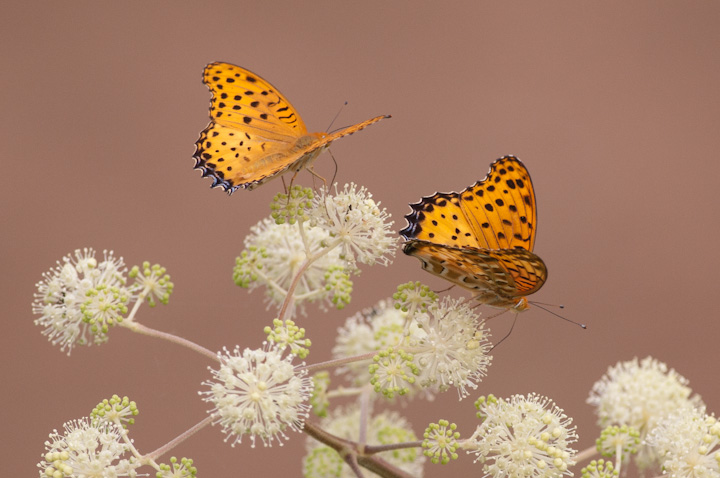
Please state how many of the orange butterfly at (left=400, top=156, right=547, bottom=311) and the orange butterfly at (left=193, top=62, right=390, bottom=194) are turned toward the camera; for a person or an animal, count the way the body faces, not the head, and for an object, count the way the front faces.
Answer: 0

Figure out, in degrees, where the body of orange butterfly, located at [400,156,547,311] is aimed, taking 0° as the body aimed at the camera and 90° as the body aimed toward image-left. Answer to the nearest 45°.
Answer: approximately 270°

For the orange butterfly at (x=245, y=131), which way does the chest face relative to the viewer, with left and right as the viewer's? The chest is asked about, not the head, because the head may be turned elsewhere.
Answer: facing away from the viewer and to the right of the viewer

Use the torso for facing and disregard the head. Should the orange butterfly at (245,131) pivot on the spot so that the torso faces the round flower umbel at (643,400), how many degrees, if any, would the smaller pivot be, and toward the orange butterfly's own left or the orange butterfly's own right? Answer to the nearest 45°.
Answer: approximately 45° to the orange butterfly's own right
